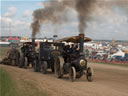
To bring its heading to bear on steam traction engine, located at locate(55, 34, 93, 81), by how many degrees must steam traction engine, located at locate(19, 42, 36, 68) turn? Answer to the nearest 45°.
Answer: approximately 45° to its right

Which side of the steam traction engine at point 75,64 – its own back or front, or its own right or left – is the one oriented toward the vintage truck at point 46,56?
back

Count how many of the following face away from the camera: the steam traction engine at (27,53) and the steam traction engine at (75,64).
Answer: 0

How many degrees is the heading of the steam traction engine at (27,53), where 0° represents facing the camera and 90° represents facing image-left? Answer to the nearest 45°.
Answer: approximately 315°

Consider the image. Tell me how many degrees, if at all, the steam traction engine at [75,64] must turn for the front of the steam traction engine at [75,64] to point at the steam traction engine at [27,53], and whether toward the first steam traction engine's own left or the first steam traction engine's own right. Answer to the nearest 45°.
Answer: approximately 180°

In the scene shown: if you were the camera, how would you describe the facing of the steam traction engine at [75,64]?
facing the viewer and to the right of the viewer
